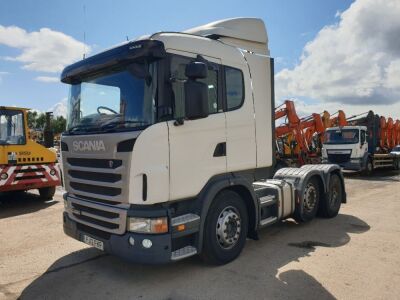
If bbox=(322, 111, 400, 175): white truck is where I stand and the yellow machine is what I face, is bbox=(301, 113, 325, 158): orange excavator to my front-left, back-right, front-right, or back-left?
front-right

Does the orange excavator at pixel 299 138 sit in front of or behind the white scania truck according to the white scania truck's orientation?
behind

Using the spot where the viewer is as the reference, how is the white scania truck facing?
facing the viewer and to the left of the viewer

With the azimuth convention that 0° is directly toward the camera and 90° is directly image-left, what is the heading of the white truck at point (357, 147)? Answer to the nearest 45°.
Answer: approximately 45°

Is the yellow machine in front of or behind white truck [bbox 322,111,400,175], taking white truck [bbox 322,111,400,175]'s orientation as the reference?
in front

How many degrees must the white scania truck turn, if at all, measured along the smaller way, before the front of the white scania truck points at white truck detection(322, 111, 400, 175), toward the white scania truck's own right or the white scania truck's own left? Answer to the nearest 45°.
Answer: approximately 180°

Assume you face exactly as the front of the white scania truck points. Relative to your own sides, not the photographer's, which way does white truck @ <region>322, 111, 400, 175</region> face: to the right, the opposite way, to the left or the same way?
the same way

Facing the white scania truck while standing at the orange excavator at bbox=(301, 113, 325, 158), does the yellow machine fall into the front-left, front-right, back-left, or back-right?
front-right

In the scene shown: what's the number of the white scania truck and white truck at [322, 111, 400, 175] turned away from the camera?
0

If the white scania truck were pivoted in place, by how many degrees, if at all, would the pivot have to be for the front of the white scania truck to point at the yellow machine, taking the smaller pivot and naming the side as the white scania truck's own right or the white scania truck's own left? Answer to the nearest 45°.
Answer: approximately 90° to the white scania truck's own right
